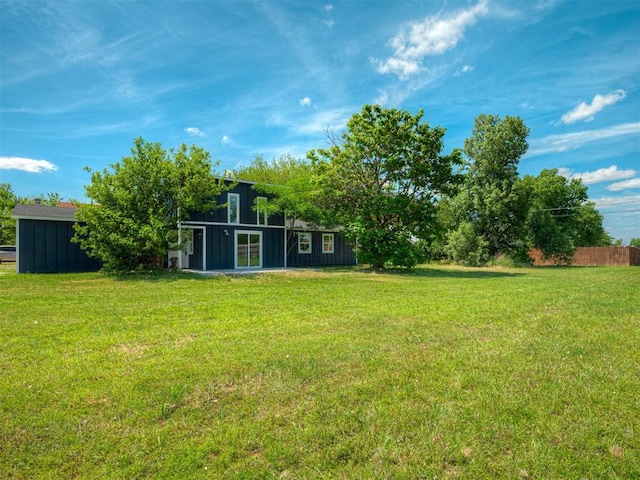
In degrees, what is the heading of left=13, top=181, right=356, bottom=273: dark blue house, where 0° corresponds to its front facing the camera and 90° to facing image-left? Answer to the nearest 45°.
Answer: approximately 0°

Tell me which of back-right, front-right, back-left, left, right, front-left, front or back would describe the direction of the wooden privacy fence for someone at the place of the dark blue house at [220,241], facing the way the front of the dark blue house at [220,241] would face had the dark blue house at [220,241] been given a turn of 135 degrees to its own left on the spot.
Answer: front-right

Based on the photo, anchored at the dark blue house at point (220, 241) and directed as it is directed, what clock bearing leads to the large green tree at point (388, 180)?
The large green tree is roughly at 10 o'clock from the dark blue house.

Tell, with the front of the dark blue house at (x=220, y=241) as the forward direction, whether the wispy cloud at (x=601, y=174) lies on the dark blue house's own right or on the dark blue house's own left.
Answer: on the dark blue house's own left

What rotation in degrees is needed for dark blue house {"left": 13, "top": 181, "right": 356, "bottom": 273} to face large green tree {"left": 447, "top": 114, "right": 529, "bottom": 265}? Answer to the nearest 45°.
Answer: approximately 90° to its left

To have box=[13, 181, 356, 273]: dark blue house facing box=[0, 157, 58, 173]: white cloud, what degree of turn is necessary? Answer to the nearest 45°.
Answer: approximately 135° to its right
